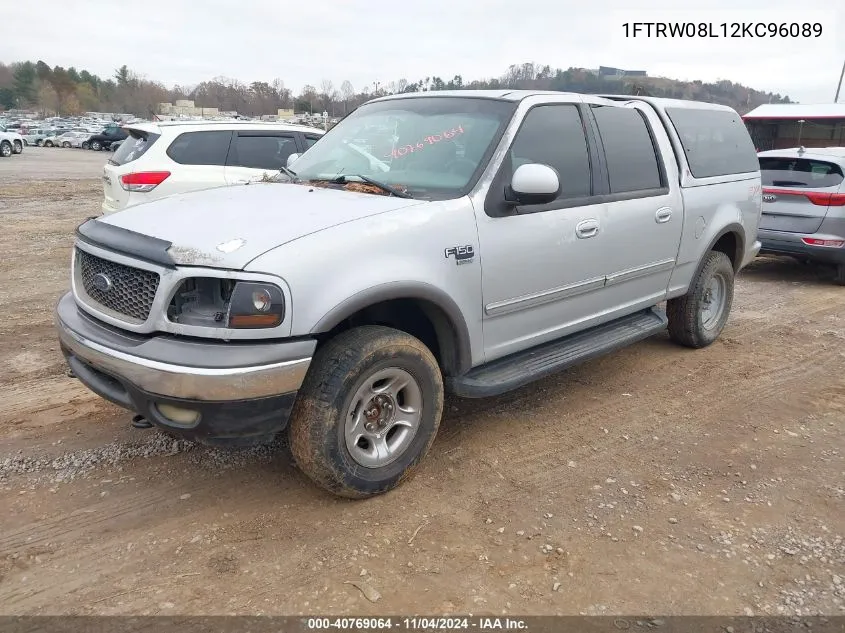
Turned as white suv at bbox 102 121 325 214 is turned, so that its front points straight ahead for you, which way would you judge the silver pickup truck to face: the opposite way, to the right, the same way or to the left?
the opposite way

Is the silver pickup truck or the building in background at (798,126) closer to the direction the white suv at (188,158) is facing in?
the building in background

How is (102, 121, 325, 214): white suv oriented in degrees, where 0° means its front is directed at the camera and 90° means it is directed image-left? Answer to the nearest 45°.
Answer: approximately 225°

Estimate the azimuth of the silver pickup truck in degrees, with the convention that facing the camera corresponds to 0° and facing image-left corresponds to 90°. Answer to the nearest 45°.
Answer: approximately 45°

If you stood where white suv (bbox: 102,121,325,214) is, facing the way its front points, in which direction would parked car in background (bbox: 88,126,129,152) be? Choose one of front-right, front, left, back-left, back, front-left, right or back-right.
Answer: front-left

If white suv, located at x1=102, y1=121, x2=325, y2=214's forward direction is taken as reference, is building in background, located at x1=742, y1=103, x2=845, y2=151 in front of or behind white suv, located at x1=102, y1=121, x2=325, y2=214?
in front

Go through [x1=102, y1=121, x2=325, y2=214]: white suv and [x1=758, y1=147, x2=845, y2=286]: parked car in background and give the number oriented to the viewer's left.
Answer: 0

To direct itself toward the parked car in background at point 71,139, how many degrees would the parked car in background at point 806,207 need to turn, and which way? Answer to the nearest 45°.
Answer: approximately 90° to its left

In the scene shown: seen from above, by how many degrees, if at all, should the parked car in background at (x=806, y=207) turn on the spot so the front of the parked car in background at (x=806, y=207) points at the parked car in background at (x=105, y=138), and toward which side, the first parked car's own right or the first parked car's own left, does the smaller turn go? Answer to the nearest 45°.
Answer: approximately 90° to the first parked car's own left
